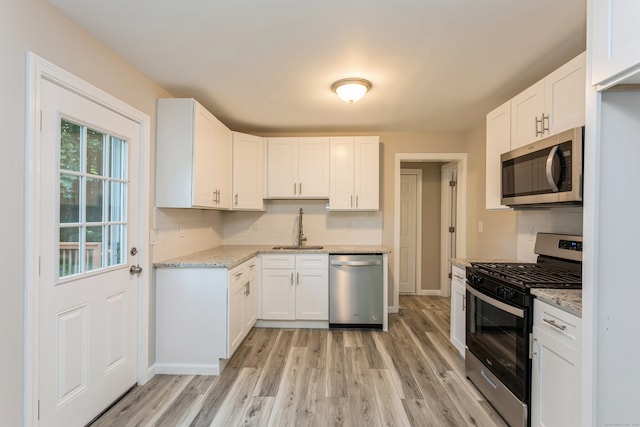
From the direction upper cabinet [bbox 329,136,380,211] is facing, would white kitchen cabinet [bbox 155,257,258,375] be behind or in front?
in front

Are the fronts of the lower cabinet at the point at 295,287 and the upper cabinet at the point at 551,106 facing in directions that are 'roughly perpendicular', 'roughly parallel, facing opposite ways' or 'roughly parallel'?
roughly perpendicular

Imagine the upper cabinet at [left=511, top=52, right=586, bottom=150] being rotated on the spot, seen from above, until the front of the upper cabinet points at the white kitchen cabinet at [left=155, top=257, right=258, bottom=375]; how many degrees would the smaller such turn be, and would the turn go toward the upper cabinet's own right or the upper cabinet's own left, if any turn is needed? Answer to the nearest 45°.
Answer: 0° — it already faces it

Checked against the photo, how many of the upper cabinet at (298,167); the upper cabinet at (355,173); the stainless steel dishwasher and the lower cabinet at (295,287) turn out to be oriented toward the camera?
4

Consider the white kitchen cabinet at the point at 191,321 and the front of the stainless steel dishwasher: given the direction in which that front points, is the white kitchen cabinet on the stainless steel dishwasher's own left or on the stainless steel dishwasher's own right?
on the stainless steel dishwasher's own right

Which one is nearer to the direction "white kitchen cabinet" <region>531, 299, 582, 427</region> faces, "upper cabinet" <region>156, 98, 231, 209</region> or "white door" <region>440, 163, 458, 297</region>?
the upper cabinet

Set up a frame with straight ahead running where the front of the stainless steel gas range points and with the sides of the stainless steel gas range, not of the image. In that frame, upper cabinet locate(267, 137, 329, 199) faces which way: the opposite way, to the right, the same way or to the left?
to the left

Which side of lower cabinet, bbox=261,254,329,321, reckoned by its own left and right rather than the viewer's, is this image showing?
front

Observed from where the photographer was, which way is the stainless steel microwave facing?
facing the viewer and to the left of the viewer

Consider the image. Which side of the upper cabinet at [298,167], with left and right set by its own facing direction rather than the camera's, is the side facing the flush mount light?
front

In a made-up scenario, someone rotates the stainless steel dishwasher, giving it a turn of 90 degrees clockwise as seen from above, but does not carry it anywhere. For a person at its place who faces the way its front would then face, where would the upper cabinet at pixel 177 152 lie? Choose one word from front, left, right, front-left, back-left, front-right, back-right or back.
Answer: front-left

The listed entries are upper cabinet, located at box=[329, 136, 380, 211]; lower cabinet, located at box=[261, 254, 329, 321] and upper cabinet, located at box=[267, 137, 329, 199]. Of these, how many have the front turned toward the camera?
3

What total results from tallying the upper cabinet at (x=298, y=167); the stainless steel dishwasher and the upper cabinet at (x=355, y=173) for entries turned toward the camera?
3

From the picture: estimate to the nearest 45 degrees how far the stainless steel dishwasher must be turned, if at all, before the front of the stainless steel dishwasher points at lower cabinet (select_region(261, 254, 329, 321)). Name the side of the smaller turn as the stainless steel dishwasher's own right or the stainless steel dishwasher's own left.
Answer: approximately 90° to the stainless steel dishwasher's own right

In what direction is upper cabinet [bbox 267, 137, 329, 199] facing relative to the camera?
toward the camera

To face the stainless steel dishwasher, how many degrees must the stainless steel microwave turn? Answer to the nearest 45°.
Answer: approximately 45° to its right

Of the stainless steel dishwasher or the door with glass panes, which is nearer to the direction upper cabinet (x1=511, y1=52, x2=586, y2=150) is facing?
the door with glass panes

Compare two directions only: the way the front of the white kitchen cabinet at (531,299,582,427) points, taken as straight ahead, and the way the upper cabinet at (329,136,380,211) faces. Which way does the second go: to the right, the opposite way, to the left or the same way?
to the left
